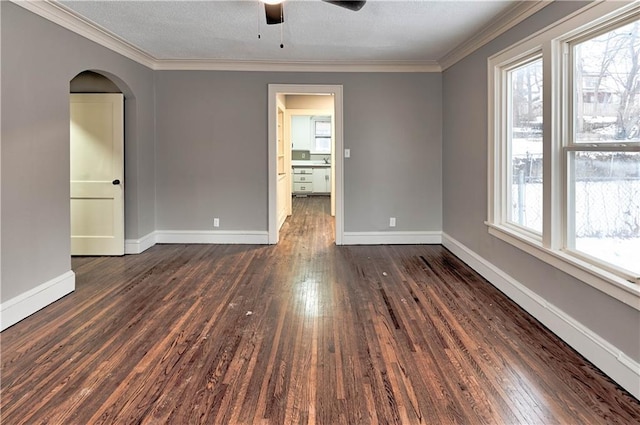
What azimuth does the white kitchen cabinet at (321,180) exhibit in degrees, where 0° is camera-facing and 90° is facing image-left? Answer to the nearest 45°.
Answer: approximately 0°

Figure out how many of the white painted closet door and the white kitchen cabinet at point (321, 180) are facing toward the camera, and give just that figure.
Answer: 2

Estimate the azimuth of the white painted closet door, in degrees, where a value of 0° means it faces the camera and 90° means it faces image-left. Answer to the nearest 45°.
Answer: approximately 0°

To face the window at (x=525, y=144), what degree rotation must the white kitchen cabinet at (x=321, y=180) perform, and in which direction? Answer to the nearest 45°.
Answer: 0° — it already faces it

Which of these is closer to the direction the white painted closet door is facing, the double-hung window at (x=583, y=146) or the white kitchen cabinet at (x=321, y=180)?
the double-hung window
